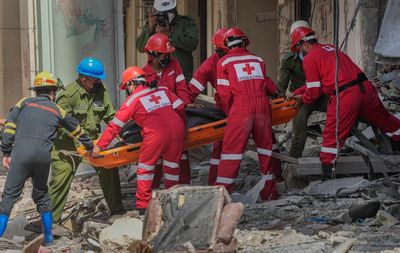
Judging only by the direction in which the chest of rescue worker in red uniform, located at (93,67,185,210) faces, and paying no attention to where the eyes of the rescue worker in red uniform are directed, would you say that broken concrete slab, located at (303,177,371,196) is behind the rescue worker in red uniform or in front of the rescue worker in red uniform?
behind

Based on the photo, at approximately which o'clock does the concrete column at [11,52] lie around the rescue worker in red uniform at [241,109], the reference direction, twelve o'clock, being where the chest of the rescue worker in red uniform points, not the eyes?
The concrete column is roughly at 11 o'clock from the rescue worker in red uniform.

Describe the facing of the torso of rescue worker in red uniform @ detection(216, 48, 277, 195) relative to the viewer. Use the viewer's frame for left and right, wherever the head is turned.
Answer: facing away from the viewer

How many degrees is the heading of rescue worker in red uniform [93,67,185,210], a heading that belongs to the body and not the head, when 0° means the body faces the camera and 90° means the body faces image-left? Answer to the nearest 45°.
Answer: approximately 135°

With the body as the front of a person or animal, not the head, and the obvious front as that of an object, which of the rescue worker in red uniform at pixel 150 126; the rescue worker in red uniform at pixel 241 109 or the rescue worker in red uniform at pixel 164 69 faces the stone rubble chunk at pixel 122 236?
the rescue worker in red uniform at pixel 164 69

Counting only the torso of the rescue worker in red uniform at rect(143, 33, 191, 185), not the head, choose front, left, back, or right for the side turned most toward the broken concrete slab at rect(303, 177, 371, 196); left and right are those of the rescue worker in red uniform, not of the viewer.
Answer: left

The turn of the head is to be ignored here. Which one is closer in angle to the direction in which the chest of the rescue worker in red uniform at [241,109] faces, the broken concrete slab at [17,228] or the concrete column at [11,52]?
the concrete column

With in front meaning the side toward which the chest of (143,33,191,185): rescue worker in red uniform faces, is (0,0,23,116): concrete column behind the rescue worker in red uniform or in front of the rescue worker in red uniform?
behind

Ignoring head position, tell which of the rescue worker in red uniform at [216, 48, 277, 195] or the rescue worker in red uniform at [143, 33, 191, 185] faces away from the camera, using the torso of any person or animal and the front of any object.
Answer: the rescue worker in red uniform at [216, 48, 277, 195]

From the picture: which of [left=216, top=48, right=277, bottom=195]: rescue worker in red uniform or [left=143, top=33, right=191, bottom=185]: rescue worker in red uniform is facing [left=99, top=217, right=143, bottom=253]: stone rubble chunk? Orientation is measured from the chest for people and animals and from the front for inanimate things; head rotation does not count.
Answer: [left=143, top=33, right=191, bottom=185]: rescue worker in red uniform

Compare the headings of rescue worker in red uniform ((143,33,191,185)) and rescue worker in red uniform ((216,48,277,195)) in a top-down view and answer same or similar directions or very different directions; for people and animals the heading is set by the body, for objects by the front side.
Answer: very different directions
